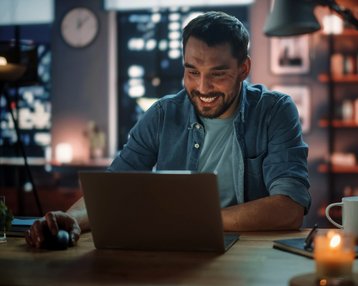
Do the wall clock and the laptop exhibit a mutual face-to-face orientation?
yes

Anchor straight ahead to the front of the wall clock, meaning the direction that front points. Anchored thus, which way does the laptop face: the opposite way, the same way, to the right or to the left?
the opposite way

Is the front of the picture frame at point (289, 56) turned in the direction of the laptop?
yes

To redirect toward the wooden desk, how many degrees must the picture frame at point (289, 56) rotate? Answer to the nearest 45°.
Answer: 0° — it already faces it

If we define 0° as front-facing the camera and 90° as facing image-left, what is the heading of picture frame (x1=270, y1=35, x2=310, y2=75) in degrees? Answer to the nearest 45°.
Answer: approximately 0°

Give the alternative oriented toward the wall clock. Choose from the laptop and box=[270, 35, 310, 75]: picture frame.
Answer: the laptop
